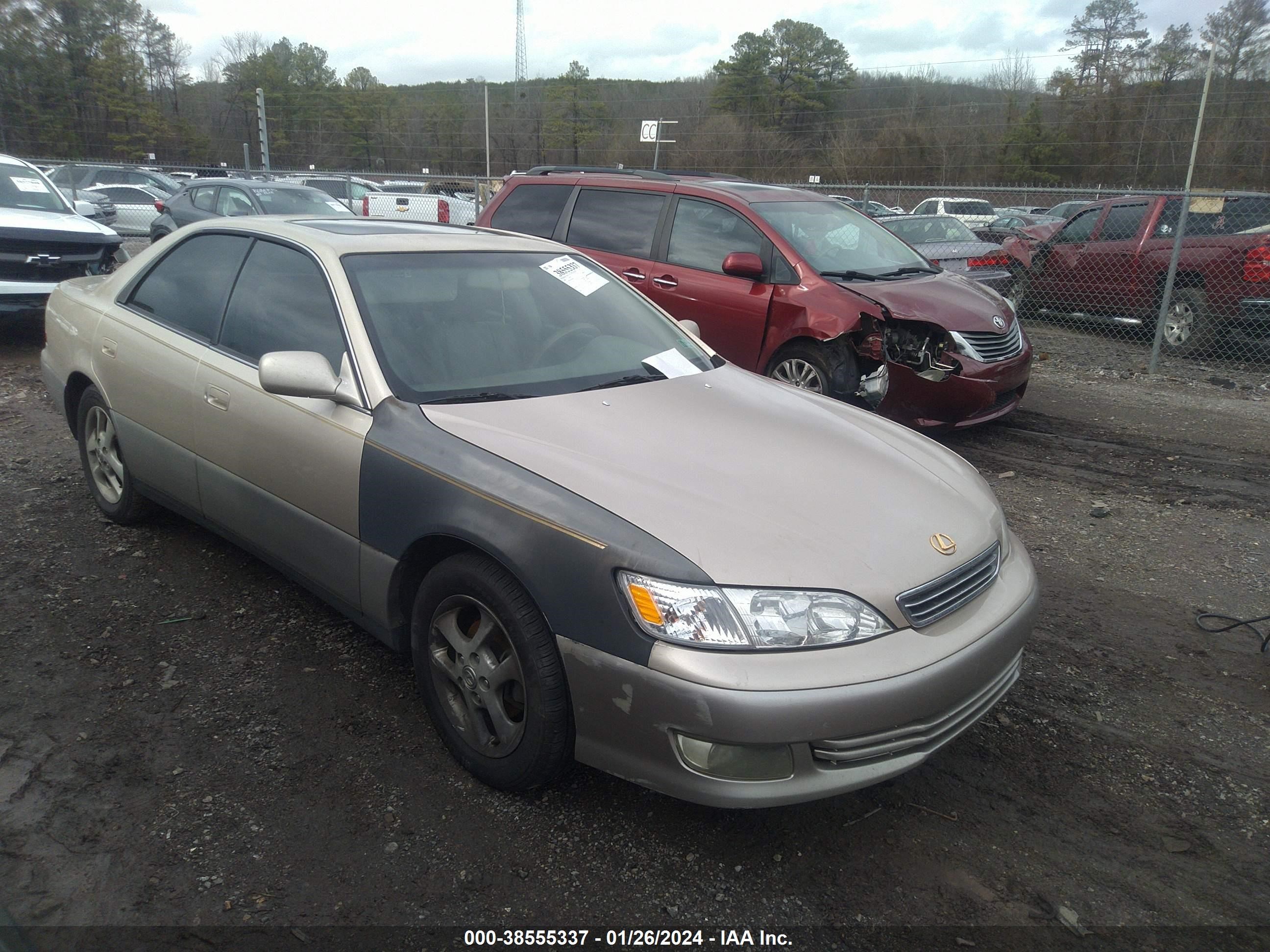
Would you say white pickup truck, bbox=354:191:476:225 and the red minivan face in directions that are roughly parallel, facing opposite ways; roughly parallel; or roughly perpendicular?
roughly perpendicular

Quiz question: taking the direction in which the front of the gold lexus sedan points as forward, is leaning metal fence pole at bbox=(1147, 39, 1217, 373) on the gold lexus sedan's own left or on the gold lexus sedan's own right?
on the gold lexus sedan's own left

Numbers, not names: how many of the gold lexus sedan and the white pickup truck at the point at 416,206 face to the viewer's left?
0

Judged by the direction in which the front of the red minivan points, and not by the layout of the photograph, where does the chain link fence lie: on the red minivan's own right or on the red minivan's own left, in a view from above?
on the red minivan's own left

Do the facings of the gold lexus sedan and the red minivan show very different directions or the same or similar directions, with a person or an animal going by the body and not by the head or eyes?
same or similar directions

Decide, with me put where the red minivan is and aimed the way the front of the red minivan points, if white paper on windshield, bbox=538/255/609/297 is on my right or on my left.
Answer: on my right

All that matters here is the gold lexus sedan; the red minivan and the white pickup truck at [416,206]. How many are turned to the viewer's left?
0

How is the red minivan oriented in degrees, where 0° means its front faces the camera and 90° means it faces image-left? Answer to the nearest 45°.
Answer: approximately 315°

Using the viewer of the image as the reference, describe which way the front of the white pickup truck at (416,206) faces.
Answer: facing away from the viewer and to the right of the viewer

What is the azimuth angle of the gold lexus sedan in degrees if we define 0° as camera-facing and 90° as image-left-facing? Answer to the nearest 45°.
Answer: approximately 315°

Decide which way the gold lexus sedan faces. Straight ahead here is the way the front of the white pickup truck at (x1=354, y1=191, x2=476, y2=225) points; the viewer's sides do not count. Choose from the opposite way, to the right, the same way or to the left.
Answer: to the right

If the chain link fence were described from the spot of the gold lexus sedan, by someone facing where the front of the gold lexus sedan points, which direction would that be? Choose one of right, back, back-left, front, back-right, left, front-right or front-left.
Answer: left
